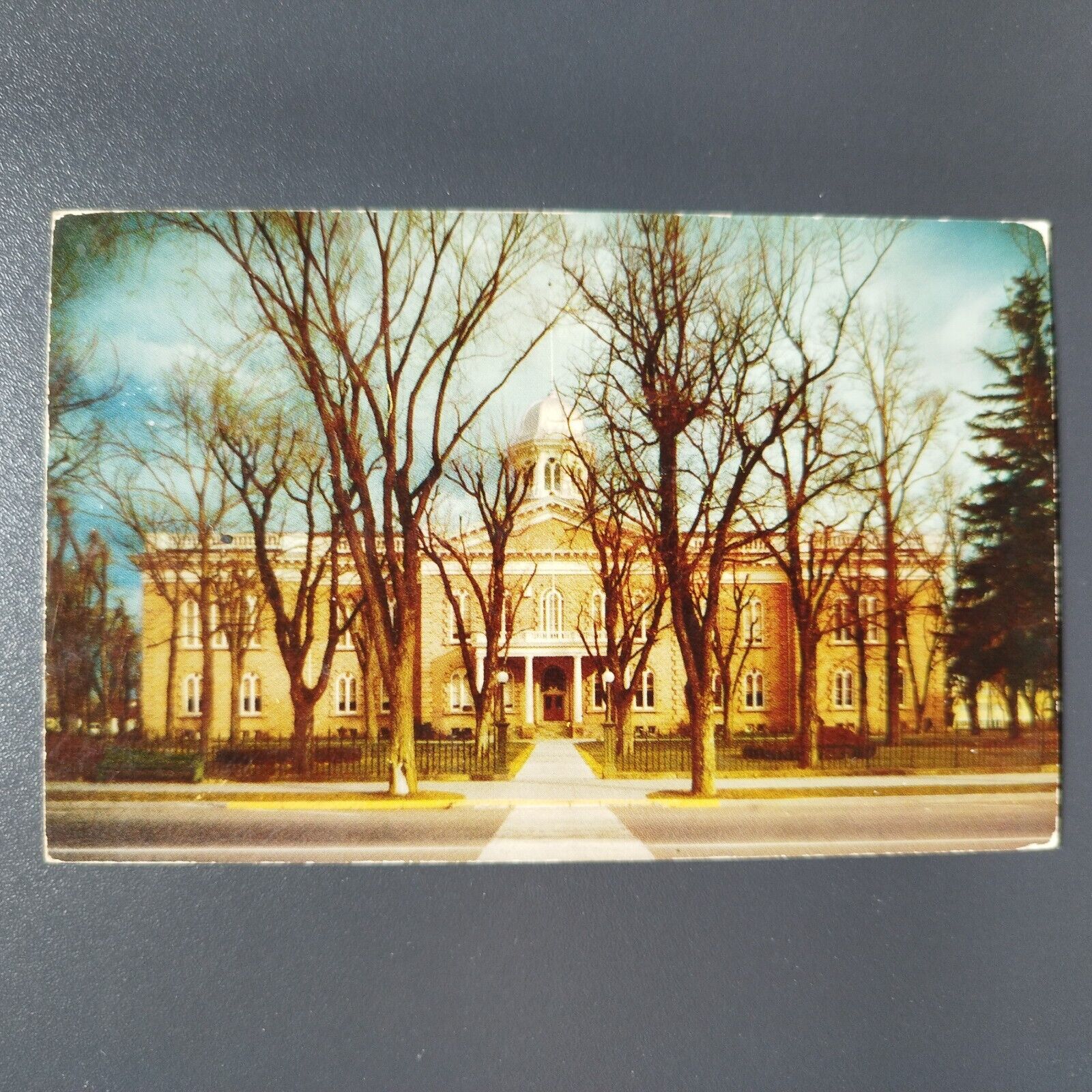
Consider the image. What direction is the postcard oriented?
toward the camera
